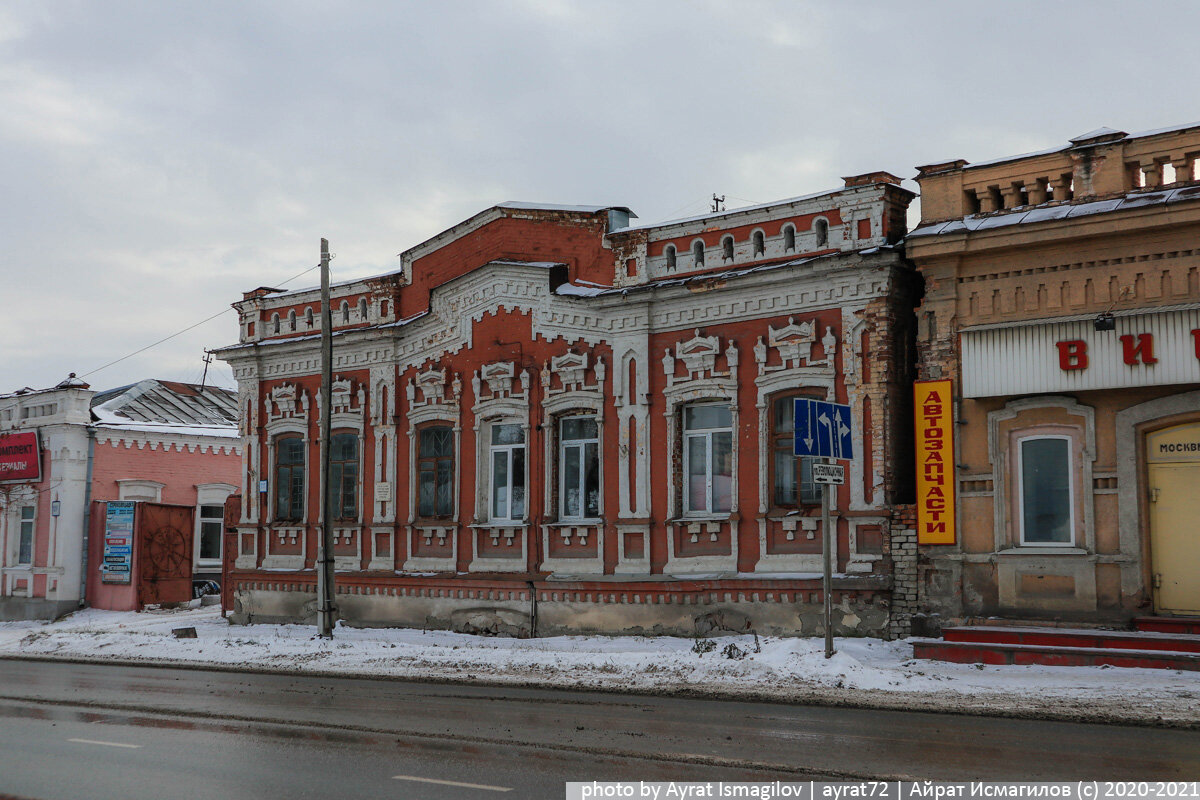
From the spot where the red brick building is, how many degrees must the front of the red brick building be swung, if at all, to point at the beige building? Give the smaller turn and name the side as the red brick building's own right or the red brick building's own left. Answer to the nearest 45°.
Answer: approximately 90° to the red brick building's own left

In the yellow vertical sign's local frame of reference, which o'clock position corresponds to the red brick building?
The red brick building is roughly at 4 o'clock from the yellow vertical sign.

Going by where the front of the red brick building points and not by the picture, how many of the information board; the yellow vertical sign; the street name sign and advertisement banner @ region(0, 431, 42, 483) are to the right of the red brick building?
2

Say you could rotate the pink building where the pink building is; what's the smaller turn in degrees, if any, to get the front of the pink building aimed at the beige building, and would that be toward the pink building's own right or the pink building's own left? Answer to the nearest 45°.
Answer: approximately 90° to the pink building's own left

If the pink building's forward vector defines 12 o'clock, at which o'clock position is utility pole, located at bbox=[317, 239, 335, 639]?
The utility pole is roughly at 10 o'clock from the pink building.

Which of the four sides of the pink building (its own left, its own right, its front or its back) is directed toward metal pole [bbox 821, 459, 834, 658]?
left

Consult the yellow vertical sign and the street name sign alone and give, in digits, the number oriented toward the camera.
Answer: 2

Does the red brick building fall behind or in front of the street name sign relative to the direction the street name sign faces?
behind
